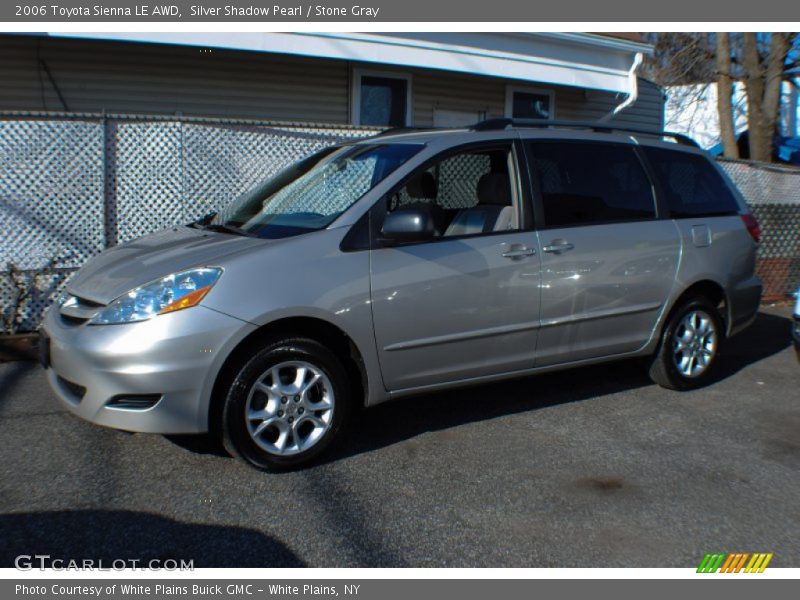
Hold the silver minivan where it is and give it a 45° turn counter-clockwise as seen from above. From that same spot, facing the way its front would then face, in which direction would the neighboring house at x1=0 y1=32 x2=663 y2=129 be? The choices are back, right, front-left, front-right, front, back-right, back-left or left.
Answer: back

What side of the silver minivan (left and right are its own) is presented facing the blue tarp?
back

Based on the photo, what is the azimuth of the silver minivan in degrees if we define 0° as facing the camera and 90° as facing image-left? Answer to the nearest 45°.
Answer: approximately 45°
